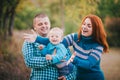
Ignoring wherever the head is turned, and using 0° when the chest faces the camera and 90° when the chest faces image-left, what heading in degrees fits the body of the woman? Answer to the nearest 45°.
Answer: approximately 45°

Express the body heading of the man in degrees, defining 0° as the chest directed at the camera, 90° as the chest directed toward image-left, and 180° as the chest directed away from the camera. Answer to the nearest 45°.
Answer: approximately 315°

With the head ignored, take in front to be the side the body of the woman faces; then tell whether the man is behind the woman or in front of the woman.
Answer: in front

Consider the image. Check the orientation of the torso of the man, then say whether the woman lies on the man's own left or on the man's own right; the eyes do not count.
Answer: on the man's own left
